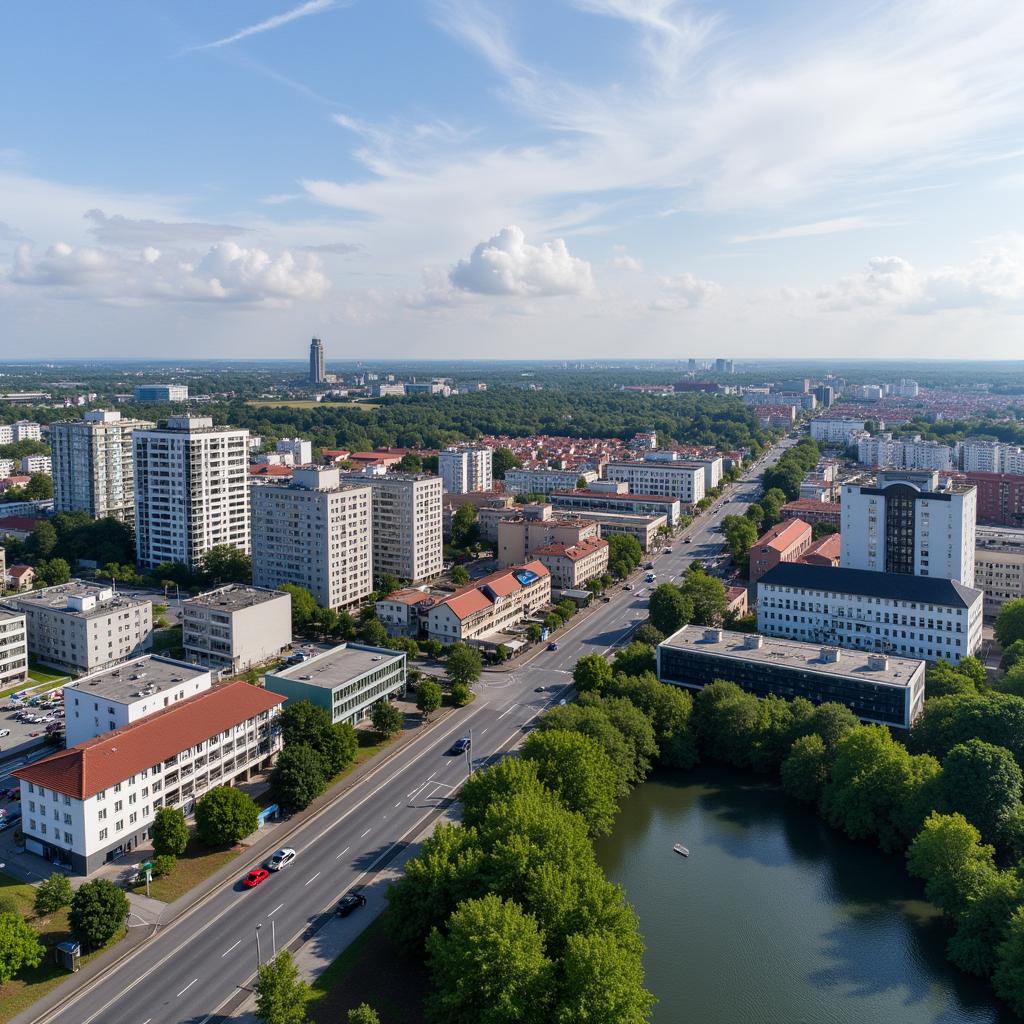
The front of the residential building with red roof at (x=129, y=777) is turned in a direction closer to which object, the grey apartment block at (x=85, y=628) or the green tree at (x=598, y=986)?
the green tree

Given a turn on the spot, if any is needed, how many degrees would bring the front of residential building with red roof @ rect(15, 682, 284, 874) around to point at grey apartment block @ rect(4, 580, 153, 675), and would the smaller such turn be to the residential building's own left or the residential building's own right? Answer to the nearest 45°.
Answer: approximately 135° to the residential building's own left

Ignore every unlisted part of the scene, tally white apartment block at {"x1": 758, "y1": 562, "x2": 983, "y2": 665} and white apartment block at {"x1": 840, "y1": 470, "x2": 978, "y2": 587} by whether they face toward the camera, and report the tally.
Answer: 2

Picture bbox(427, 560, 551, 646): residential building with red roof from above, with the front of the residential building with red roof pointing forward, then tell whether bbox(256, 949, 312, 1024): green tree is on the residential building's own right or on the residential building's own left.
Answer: on the residential building's own right
